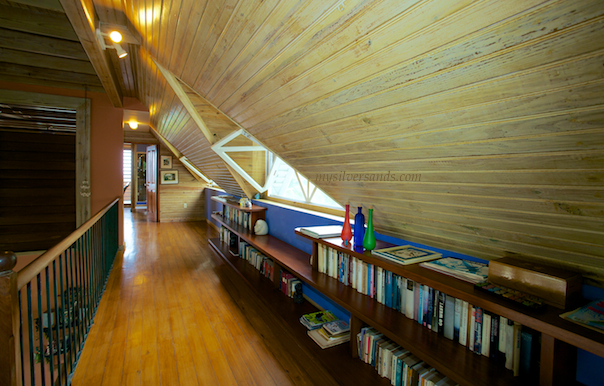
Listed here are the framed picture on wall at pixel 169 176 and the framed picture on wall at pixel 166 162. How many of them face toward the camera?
2

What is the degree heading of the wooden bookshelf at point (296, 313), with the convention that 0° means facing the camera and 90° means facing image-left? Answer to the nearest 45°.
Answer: approximately 45°

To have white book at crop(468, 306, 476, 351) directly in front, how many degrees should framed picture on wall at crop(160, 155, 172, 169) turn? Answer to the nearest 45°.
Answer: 0° — it already faces it

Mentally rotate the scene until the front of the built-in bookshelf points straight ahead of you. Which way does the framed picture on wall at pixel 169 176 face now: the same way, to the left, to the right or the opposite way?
to the left

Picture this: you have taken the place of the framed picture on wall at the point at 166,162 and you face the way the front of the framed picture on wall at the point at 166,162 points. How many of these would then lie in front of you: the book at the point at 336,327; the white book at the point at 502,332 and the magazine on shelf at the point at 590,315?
3

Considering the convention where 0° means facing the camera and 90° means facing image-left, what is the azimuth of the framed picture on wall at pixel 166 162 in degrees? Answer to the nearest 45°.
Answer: approximately 0°
